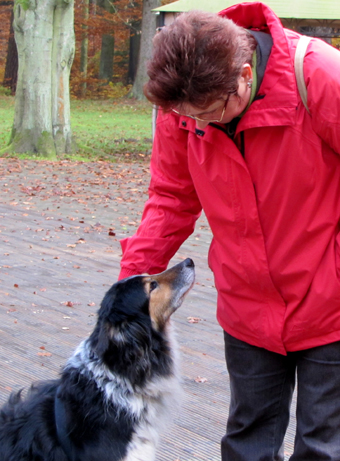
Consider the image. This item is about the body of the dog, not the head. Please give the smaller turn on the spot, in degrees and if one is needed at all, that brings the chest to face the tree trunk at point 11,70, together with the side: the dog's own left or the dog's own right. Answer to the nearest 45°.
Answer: approximately 90° to the dog's own left

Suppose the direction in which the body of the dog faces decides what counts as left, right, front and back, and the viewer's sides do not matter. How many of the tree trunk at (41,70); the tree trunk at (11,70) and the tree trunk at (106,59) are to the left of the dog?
3

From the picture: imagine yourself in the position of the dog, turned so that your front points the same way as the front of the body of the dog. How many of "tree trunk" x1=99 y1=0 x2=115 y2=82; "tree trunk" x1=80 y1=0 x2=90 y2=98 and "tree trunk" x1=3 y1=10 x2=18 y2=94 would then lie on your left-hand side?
3

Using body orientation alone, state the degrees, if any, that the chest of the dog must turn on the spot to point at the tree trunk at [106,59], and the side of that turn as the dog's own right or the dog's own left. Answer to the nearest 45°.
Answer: approximately 90° to the dog's own left

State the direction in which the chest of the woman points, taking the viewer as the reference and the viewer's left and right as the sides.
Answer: facing the viewer and to the left of the viewer

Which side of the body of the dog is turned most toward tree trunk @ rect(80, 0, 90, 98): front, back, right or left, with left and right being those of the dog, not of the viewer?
left

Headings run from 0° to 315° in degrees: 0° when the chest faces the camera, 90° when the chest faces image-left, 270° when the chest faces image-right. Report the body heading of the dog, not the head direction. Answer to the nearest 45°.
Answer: approximately 270°

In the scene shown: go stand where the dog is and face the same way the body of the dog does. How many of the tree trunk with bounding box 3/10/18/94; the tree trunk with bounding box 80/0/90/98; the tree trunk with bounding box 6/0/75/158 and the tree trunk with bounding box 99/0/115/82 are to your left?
4

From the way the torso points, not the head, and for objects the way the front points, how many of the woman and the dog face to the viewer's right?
1

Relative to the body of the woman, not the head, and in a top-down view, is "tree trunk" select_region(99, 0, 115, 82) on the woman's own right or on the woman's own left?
on the woman's own right
